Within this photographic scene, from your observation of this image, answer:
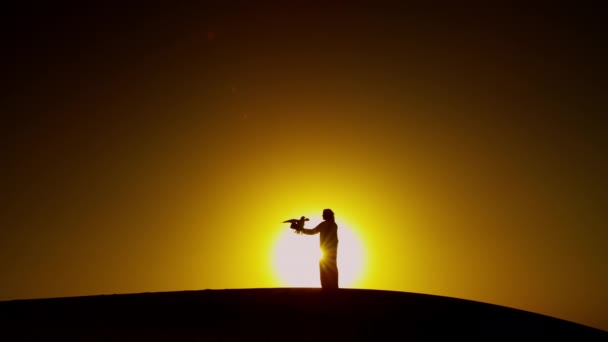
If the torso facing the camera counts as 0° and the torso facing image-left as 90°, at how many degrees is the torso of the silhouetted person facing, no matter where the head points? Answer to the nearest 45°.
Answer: approximately 90°
